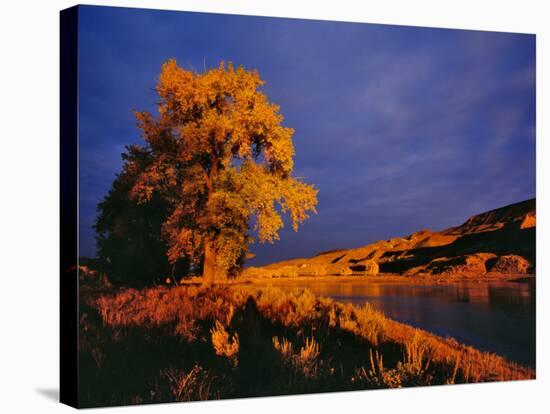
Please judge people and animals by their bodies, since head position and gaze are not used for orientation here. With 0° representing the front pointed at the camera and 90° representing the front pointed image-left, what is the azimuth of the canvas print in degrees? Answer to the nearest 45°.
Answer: approximately 315°
